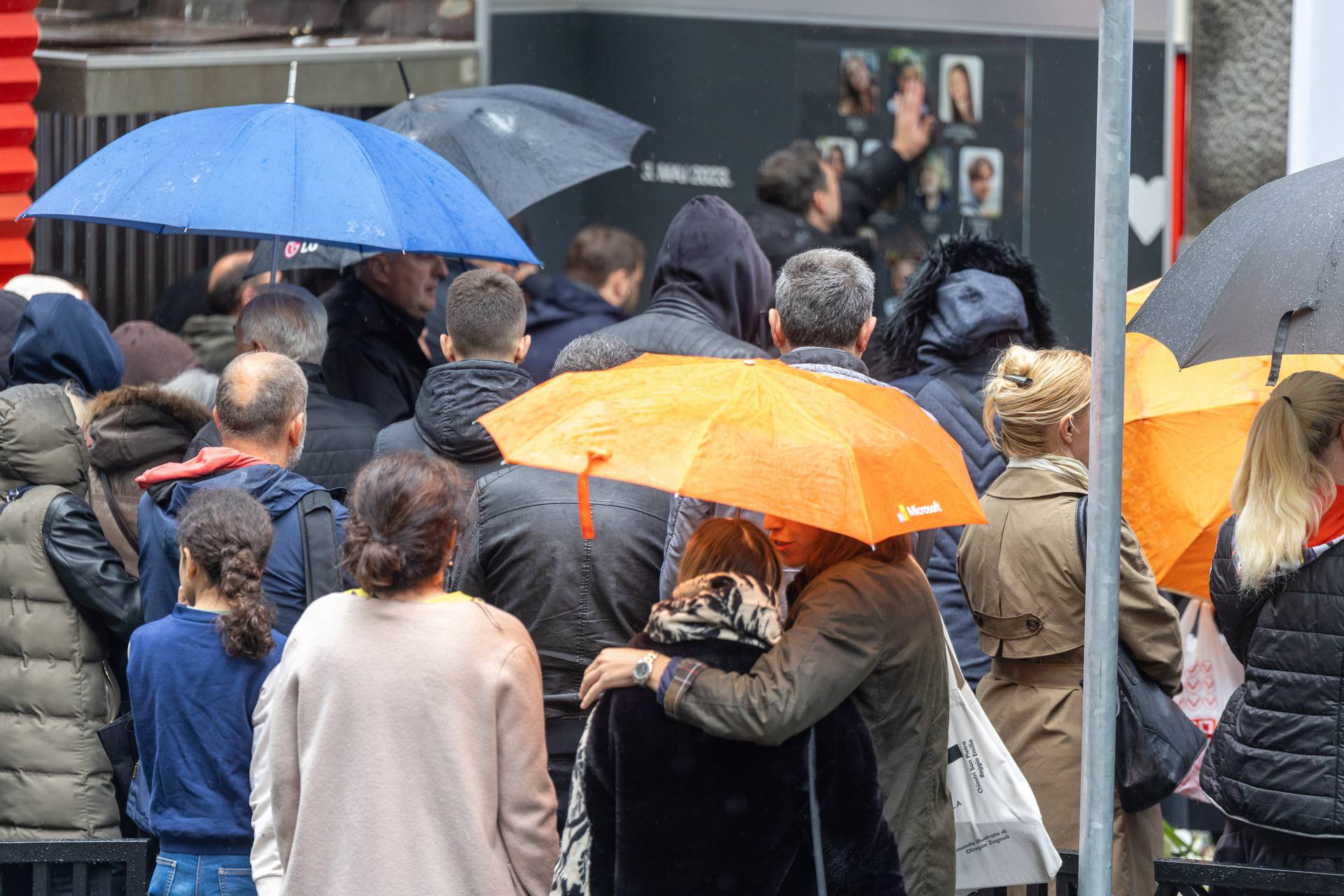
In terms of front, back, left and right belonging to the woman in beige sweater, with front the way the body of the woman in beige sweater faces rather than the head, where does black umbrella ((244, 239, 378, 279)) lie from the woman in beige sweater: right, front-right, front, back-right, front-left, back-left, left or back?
front

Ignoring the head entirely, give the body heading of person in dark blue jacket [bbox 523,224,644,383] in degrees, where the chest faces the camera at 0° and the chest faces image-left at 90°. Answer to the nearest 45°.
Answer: approximately 225°

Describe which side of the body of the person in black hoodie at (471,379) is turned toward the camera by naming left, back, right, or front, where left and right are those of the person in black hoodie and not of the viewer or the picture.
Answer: back

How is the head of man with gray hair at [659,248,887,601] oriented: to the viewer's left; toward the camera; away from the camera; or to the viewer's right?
away from the camera

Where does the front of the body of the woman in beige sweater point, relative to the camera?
away from the camera

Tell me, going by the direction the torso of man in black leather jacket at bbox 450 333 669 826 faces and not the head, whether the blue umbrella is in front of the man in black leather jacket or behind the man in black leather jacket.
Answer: in front

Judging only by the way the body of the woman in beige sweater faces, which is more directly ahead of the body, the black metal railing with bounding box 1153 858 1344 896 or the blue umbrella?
the blue umbrella

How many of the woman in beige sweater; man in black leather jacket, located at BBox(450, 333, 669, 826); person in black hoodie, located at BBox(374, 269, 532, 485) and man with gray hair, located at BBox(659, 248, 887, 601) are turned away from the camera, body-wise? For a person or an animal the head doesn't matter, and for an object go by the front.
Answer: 4

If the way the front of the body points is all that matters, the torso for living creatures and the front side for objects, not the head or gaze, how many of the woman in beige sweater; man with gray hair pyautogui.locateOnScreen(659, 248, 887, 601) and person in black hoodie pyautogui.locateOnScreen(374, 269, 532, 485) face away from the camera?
3

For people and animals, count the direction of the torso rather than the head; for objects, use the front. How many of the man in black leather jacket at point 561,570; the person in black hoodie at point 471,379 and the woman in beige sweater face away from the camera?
3

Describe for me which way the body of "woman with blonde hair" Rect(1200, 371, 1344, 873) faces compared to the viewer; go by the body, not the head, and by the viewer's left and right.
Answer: facing away from the viewer and to the right of the viewer
